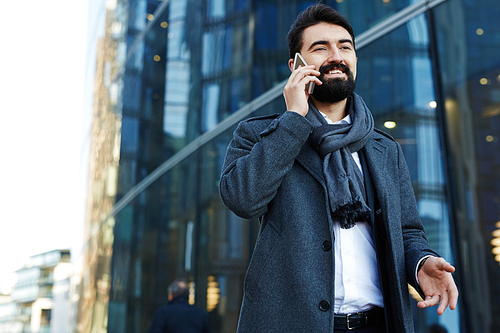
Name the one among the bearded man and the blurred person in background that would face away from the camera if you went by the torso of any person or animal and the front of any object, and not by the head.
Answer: the blurred person in background

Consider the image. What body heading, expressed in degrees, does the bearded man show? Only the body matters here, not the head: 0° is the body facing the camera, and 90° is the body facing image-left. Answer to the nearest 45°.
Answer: approximately 315°

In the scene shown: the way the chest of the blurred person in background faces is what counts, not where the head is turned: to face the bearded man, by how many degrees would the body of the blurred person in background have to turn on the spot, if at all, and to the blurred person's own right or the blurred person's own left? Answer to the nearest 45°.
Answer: approximately 180°

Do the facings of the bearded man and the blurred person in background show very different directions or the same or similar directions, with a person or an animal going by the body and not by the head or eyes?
very different directions

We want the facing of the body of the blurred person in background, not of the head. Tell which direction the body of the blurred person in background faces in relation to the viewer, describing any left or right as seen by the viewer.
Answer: facing away from the viewer
